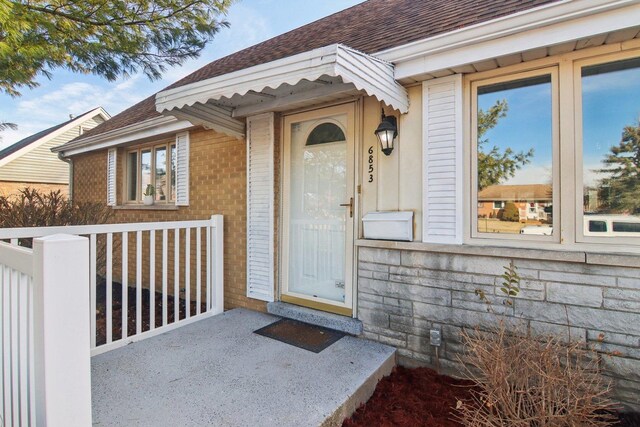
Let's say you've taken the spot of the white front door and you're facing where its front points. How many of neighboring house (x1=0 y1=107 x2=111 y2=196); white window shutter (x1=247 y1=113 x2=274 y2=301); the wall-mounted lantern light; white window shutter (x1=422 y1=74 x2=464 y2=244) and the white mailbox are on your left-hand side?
3

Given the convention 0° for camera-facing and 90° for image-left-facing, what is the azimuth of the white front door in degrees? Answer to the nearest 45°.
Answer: approximately 45°

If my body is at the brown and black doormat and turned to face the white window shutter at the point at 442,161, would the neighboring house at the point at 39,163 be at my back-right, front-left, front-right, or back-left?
back-left

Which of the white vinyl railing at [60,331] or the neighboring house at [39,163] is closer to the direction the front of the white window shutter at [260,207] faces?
the white vinyl railing

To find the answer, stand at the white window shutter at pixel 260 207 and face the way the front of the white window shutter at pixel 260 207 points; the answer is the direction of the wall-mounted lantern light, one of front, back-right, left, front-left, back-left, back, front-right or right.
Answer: left

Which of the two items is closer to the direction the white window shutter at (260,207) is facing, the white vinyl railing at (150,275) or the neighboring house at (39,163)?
the white vinyl railing

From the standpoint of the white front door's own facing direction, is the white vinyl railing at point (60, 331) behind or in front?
in front

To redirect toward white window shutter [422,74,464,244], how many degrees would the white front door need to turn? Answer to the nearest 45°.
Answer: approximately 90° to its left

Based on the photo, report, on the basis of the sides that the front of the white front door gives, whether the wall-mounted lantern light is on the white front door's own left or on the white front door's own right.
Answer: on the white front door's own left

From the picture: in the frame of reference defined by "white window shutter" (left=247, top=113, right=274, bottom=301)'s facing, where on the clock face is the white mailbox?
The white mailbox is roughly at 9 o'clock from the white window shutter.
